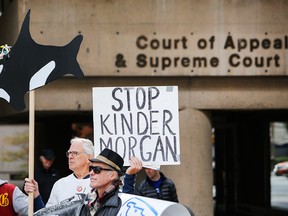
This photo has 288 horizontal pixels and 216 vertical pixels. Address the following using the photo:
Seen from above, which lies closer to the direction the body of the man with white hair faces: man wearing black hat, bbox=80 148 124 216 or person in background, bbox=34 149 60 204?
the man wearing black hat

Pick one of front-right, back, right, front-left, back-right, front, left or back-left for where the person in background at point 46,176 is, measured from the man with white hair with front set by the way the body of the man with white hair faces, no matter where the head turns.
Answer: back-right

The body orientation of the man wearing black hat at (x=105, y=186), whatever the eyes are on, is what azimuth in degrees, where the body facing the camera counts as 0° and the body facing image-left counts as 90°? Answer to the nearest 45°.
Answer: approximately 45°

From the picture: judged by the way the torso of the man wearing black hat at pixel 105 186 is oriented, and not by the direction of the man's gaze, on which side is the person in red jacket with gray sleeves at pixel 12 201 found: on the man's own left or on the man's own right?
on the man's own right

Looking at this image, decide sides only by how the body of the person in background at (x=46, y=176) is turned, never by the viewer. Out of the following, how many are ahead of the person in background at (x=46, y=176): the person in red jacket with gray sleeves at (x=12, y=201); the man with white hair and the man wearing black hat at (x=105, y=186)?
3
